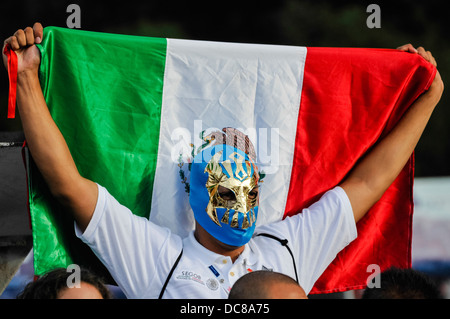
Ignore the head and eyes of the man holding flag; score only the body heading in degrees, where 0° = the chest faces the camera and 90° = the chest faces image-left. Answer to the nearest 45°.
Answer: approximately 0°
